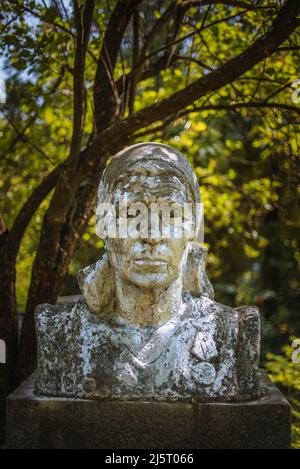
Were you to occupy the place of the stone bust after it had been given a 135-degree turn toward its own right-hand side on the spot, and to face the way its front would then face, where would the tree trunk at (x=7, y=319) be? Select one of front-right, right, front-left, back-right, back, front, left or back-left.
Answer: front

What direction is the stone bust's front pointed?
toward the camera
